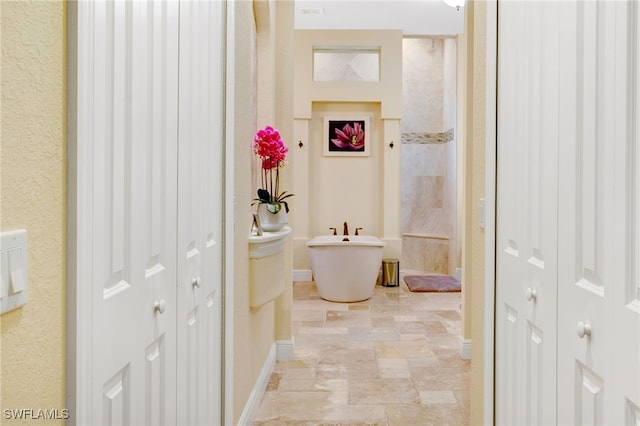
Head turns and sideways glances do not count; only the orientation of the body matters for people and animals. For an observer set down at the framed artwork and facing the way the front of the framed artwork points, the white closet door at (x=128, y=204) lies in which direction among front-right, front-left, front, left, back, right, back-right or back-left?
front

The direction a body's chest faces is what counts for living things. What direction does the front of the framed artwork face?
toward the camera

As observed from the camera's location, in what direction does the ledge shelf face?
facing the viewer and to the right of the viewer

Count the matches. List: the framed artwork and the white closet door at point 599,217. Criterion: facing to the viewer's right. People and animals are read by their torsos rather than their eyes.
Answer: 0

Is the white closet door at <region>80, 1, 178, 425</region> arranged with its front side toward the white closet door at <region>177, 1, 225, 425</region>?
no

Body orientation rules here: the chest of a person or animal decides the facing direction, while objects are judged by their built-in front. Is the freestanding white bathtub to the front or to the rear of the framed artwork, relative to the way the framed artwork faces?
to the front

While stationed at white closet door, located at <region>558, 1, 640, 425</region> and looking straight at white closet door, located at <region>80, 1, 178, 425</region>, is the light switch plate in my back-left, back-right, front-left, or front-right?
front-left

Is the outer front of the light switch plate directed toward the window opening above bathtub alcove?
no

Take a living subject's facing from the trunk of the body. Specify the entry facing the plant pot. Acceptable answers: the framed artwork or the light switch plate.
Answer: the framed artwork

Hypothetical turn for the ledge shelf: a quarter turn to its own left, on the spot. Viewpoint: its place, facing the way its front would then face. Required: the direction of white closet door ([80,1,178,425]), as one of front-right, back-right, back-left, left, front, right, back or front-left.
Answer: back-right

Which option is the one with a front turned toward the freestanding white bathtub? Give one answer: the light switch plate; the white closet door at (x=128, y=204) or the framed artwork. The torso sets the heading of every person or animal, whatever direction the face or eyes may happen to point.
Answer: the framed artwork

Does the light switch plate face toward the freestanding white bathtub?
no

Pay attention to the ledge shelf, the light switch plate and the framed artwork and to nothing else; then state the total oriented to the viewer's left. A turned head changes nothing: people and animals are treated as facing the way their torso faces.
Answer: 0

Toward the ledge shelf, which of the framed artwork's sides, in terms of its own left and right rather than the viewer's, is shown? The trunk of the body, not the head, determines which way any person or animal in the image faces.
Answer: front
